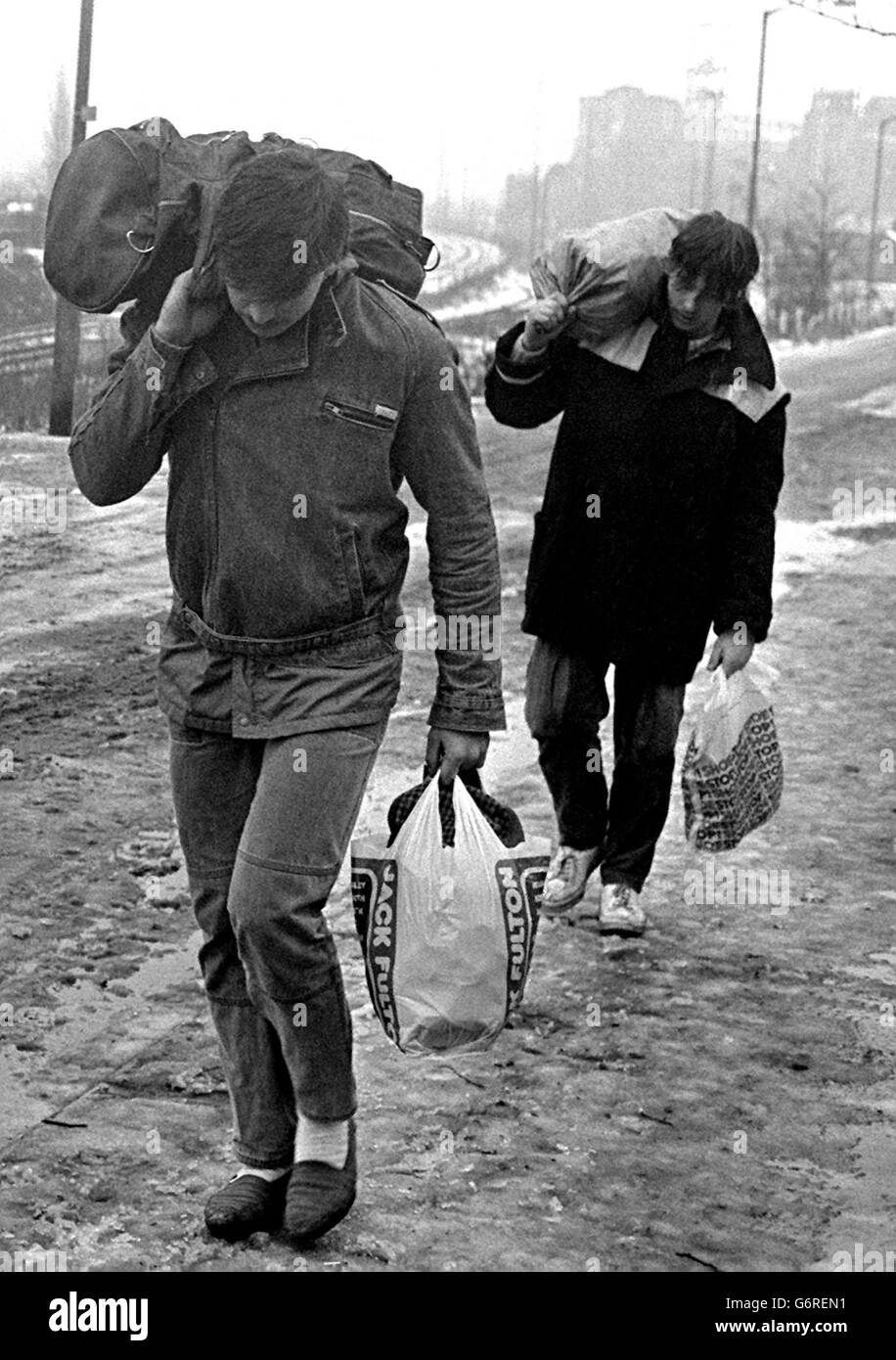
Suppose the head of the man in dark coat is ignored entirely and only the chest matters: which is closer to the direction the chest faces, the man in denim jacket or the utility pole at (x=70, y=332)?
the man in denim jacket

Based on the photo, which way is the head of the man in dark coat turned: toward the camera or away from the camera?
toward the camera

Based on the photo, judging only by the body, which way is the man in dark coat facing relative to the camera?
toward the camera

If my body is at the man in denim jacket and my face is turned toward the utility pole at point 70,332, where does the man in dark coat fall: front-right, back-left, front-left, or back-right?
front-right

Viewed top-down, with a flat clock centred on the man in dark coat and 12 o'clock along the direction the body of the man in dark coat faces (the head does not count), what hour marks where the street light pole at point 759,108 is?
The street light pole is roughly at 6 o'clock from the man in dark coat.

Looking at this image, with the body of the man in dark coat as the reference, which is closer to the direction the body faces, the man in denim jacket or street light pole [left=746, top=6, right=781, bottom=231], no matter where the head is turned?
the man in denim jacket

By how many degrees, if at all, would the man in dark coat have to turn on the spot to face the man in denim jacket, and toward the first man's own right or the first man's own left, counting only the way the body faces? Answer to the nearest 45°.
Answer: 0° — they already face them

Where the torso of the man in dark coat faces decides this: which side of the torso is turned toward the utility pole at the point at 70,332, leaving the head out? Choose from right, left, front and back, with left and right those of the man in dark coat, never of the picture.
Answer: back
